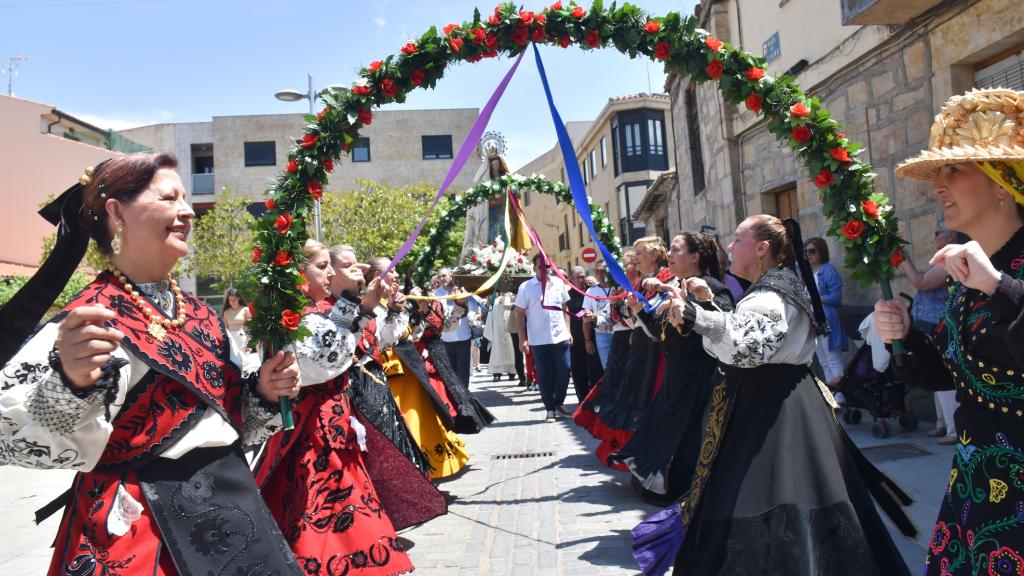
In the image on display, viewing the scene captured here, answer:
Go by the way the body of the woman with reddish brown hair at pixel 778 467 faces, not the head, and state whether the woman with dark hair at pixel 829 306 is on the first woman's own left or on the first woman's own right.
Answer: on the first woman's own right

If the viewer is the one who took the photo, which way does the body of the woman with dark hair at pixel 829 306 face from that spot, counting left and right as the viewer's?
facing the viewer and to the left of the viewer

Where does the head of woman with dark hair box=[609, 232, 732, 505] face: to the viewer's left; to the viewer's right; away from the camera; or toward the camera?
to the viewer's left

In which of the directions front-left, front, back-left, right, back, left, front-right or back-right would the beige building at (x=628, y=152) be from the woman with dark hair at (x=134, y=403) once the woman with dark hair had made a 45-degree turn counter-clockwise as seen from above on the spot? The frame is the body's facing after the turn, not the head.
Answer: front-left

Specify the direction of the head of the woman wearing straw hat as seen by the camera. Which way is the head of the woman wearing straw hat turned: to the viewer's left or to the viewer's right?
to the viewer's left

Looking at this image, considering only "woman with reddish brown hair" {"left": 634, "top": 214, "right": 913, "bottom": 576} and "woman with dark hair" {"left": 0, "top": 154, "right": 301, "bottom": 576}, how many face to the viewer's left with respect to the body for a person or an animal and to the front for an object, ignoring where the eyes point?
1

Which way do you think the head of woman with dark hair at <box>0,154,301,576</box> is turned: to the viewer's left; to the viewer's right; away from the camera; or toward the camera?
to the viewer's right

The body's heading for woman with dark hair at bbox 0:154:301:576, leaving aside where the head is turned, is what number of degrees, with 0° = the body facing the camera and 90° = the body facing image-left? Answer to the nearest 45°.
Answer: approximately 315°

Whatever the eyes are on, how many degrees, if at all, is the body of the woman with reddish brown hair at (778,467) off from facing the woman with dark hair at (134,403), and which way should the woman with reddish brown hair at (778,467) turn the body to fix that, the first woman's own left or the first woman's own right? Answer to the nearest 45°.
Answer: approximately 45° to the first woman's own left

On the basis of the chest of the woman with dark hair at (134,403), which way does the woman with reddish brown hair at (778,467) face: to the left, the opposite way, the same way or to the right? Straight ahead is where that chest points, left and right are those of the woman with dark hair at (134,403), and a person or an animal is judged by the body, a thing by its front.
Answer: the opposite way

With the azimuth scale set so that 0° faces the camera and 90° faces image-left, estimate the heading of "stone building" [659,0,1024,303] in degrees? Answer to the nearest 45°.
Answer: approximately 45°

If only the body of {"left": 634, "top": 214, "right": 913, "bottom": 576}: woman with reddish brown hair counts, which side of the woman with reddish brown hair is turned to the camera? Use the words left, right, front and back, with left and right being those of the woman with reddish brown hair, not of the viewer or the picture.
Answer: left

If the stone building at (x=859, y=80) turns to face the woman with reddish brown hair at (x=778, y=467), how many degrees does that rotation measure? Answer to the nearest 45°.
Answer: approximately 45° to its left
